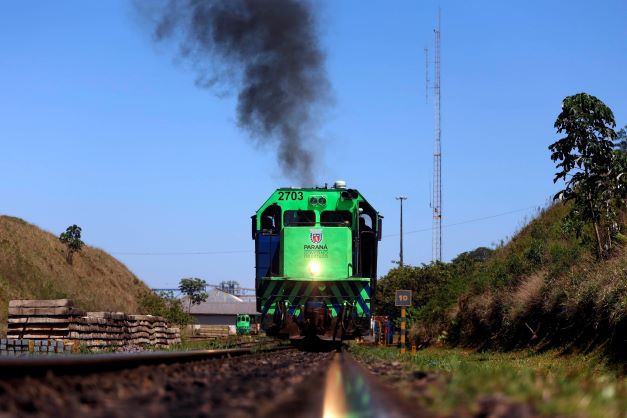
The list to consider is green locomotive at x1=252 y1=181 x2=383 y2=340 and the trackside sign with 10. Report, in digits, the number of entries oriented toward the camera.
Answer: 2

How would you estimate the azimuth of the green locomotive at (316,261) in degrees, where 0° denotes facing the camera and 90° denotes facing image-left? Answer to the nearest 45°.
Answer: approximately 0°

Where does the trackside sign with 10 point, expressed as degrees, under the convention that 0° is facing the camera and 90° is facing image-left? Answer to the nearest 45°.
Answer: approximately 0°

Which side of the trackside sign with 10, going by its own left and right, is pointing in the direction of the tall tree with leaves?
left

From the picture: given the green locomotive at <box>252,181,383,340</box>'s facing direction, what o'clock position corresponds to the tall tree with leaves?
The tall tree with leaves is roughly at 8 o'clock from the green locomotive.
